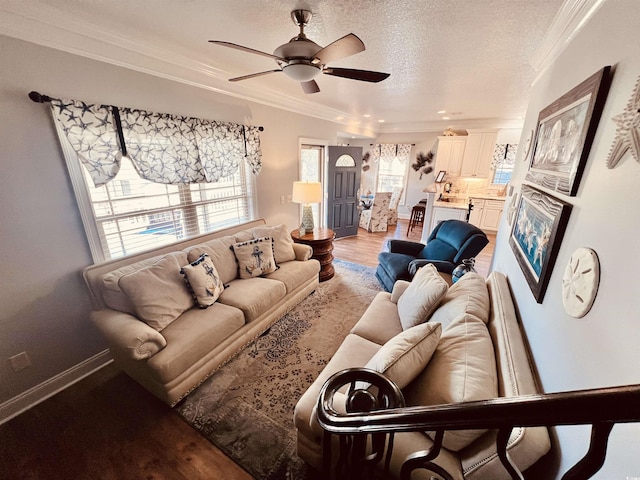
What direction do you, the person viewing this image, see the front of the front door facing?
facing the viewer

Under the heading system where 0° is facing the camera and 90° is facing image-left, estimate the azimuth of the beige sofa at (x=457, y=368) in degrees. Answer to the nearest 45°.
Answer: approximately 90°

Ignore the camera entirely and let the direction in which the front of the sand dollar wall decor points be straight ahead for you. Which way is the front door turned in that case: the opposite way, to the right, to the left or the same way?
to the left

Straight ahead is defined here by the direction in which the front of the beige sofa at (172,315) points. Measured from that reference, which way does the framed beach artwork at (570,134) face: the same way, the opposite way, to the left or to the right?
the opposite way

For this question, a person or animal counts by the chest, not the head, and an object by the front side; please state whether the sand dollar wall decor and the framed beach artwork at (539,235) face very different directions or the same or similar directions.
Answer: same or similar directions

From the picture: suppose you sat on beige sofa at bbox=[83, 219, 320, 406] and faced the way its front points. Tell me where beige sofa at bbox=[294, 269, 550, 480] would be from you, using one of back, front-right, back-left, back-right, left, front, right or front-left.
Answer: front

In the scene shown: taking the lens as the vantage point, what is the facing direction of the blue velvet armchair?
facing the viewer and to the left of the viewer

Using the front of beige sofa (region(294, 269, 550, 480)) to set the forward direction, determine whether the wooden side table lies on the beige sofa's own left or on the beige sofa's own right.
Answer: on the beige sofa's own right

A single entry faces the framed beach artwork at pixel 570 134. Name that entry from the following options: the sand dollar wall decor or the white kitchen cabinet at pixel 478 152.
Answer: the white kitchen cabinet

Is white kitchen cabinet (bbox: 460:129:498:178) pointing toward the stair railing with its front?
yes

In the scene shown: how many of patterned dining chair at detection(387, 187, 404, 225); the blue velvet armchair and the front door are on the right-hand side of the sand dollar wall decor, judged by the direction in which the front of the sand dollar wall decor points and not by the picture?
3

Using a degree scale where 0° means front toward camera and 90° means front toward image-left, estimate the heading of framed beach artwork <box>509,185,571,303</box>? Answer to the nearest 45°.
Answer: approximately 45°

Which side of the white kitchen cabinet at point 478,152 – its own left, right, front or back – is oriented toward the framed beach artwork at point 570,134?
front

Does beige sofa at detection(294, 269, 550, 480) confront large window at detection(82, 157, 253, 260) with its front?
yes

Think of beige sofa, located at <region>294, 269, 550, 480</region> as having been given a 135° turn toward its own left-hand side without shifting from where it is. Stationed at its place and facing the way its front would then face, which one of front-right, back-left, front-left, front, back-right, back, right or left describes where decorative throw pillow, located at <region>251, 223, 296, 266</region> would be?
back

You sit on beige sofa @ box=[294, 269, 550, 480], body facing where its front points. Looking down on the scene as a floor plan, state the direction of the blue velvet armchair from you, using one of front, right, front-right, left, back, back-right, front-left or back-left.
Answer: right

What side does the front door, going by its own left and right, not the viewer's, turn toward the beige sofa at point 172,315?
front

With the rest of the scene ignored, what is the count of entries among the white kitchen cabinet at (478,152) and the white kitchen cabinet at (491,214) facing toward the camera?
2

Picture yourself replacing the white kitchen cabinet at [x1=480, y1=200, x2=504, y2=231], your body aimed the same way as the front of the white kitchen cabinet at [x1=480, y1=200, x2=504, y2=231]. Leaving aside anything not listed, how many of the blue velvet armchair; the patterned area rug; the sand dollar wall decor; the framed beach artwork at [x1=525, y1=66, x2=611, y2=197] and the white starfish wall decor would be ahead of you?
5

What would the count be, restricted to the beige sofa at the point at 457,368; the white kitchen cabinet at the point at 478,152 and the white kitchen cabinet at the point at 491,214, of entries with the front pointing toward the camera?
2
